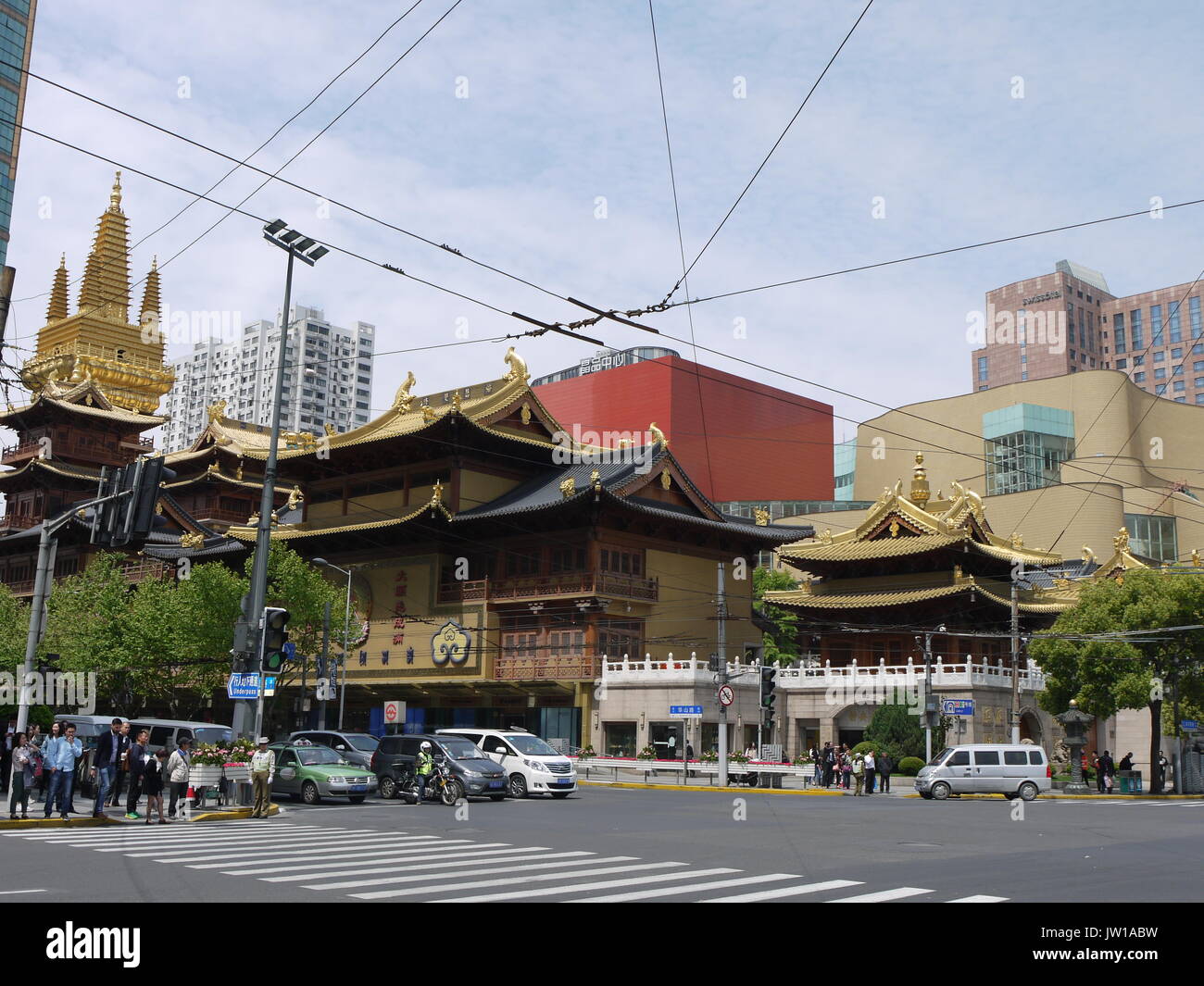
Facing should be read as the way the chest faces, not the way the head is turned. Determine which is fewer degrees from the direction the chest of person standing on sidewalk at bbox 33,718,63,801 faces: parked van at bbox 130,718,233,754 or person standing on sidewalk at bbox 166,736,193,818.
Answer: the person standing on sidewalk

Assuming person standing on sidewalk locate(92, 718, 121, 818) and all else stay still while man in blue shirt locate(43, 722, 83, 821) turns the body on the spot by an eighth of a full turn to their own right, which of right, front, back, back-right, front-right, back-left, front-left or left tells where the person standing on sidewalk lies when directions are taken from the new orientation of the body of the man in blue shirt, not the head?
back

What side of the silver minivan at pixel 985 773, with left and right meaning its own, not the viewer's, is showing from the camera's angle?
left

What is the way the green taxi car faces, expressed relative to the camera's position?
facing the viewer and to the right of the viewer

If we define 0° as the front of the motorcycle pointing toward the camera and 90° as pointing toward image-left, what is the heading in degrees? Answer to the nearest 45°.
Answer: approximately 315°

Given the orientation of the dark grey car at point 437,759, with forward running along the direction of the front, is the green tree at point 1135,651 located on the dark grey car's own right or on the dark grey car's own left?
on the dark grey car's own left

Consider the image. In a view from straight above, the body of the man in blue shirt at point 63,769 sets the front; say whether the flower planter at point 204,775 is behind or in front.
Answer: behind

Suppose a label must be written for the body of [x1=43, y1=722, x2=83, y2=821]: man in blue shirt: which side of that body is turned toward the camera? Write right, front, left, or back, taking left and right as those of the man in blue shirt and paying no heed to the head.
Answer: front
